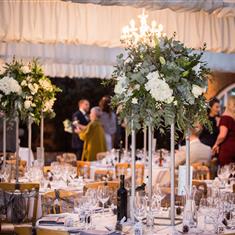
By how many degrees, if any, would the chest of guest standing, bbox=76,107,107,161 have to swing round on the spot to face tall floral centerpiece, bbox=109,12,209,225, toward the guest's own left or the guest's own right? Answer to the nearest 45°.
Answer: approximately 135° to the guest's own left
